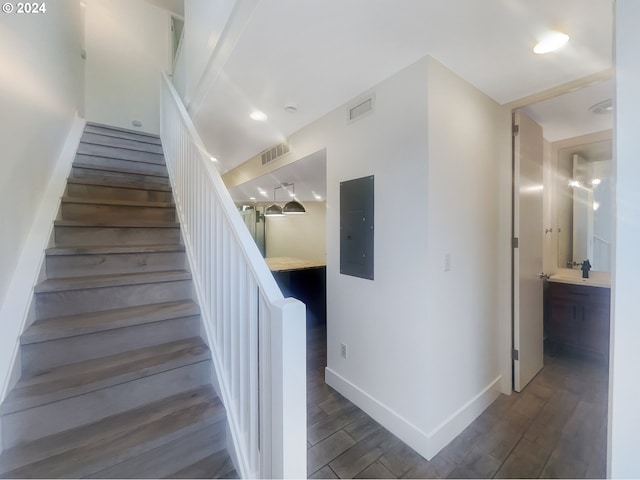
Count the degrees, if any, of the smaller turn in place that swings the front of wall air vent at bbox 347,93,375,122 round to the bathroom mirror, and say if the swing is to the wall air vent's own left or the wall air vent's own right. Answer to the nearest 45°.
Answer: approximately 180°

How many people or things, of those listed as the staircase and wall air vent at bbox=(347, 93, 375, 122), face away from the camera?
0

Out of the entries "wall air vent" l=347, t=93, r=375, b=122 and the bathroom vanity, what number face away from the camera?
0

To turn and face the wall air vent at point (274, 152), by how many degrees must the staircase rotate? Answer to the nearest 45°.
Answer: approximately 135° to its left

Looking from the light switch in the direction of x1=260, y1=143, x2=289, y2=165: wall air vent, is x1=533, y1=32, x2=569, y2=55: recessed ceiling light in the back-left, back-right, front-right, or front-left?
back-right

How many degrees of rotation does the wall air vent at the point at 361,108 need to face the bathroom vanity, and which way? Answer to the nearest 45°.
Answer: approximately 180°

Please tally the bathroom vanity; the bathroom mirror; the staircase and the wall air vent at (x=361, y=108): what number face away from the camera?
0

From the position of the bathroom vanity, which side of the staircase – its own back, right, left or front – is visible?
left

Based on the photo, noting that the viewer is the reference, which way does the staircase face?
facing the viewer

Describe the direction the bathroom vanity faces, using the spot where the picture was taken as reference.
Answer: facing the viewer and to the left of the viewer

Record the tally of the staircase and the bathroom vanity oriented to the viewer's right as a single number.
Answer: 0
